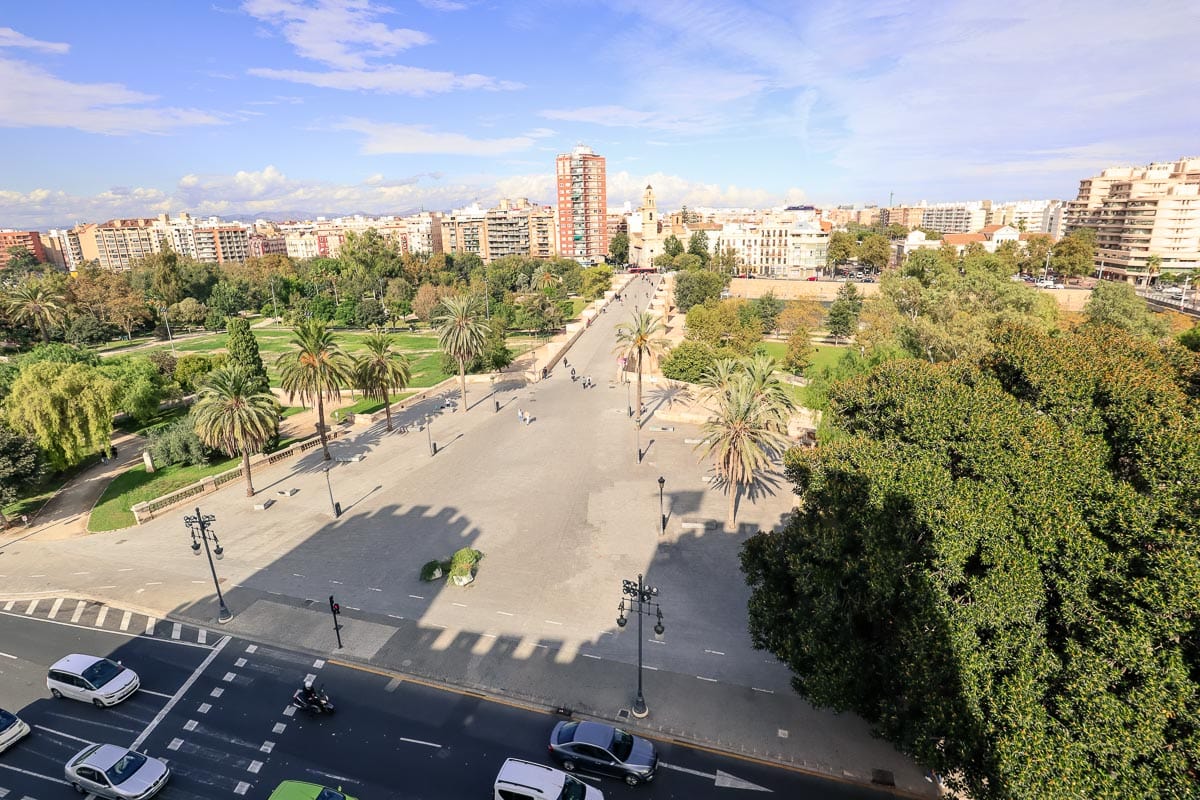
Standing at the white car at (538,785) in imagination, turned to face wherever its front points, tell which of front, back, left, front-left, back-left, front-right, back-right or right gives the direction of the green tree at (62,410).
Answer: back-left

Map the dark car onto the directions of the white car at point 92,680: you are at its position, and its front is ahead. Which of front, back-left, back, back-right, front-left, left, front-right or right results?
front

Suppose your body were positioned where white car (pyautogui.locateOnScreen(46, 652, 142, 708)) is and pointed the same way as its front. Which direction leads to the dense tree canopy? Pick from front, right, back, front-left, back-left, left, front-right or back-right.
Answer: front

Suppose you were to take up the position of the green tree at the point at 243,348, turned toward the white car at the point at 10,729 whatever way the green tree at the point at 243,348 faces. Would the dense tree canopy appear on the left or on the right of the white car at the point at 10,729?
left

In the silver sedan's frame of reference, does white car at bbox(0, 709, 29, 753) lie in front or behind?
behind

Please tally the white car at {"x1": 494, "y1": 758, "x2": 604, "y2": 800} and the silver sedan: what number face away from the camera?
0

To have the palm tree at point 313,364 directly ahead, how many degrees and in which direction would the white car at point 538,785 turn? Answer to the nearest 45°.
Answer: approximately 135° to its left

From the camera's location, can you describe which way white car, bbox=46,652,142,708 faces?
facing the viewer and to the right of the viewer

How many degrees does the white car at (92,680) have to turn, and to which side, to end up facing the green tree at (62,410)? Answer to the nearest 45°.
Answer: approximately 135° to its left

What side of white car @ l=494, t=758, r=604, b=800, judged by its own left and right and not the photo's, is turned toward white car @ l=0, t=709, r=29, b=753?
back

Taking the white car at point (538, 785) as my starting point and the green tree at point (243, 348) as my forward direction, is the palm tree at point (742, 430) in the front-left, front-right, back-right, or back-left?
front-right

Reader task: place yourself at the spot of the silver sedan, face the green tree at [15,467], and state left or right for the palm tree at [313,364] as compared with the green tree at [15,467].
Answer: right

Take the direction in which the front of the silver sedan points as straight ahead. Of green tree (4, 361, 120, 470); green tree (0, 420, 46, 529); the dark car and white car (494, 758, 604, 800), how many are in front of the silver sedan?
2

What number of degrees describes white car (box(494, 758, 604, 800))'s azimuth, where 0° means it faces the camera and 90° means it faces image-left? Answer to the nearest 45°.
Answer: approximately 270°

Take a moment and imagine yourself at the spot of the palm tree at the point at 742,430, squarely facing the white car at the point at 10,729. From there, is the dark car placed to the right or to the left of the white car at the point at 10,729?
left

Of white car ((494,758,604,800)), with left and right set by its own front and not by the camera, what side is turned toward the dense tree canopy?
front
